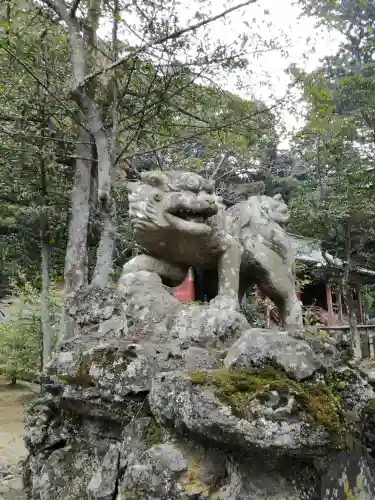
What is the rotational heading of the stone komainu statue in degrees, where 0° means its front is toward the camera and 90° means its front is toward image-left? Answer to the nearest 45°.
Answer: approximately 45°

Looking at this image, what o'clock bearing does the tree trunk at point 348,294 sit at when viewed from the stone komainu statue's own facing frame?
The tree trunk is roughly at 5 o'clock from the stone komainu statue.

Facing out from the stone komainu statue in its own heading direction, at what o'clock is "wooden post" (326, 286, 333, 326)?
The wooden post is roughly at 5 o'clock from the stone komainu statue.

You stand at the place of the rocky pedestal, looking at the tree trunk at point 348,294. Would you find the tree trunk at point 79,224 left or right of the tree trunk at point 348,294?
left
